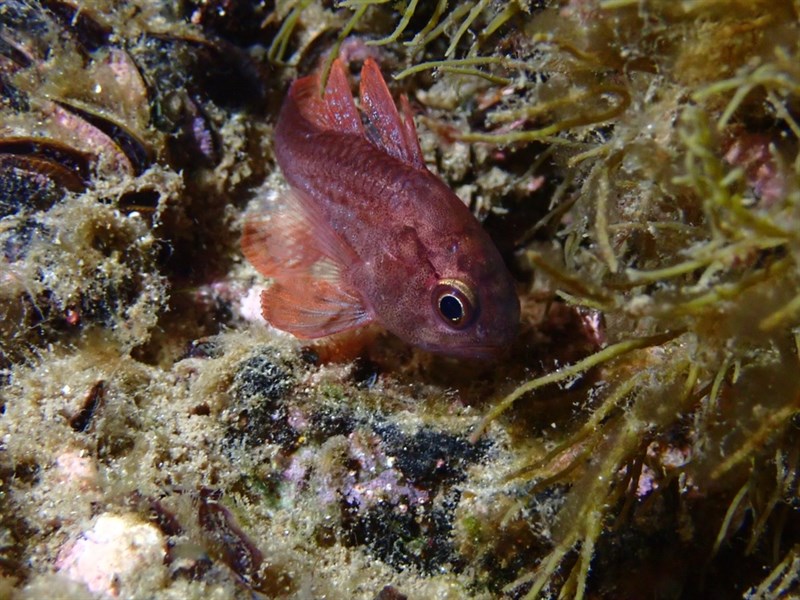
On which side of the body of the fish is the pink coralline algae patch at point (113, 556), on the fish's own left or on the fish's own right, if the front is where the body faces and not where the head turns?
on the fish's own right

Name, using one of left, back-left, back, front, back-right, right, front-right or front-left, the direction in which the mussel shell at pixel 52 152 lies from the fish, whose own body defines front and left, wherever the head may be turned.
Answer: back-right

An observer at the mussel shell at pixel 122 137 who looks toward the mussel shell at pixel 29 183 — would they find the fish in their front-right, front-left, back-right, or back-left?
back-left

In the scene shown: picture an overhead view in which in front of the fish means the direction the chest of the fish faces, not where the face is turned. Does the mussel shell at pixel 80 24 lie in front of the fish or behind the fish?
behind

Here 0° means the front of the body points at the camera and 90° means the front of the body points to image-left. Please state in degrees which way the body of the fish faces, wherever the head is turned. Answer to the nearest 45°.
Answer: approximately 315°

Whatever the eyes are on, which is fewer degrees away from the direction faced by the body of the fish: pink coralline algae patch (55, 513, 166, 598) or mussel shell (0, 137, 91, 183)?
the pink coralline algae patch

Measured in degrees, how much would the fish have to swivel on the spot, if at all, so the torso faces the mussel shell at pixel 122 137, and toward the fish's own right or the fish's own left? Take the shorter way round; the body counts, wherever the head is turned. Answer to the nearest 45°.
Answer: approximately 135° to the fish's own right

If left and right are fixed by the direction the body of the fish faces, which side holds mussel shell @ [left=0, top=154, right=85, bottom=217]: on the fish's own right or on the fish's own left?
on the fish's own right
